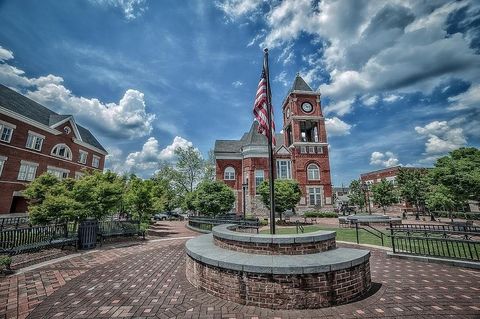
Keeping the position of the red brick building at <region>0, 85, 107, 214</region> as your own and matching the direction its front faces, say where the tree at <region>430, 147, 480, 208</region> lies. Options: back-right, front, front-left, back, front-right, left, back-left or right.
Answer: front

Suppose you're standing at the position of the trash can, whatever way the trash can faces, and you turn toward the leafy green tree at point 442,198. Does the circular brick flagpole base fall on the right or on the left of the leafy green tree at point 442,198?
right

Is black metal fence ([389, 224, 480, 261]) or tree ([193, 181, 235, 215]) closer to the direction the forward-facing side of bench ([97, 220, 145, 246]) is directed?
the black metal fence

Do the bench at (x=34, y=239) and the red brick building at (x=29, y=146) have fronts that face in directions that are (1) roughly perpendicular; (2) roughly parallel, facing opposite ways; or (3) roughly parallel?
roughly parallel

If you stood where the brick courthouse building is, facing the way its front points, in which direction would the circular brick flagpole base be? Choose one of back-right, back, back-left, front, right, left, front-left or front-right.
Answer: front

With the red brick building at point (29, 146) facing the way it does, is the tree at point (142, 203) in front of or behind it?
in front

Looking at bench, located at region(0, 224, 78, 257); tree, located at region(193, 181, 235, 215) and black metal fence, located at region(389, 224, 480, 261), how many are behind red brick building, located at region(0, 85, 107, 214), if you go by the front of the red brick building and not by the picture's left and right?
0

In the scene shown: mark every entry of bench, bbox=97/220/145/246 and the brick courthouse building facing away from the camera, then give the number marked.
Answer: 0

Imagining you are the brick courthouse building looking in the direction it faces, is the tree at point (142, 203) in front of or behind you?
in front

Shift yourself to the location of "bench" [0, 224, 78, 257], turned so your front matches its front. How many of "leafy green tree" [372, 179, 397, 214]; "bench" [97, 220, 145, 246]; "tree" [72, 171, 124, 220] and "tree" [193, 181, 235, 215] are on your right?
0

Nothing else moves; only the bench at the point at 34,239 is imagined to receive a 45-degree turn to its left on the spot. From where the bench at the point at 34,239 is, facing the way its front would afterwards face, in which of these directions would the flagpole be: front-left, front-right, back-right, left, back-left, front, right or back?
front-right

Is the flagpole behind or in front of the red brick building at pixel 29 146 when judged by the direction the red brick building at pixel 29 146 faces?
in front

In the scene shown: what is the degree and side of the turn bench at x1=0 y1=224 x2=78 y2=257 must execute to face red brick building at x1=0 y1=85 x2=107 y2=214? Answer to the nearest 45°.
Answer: approximately 135° to its left

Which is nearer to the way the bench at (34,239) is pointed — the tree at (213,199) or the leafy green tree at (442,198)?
the leafy green tree

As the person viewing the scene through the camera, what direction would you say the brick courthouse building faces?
facing the viewer

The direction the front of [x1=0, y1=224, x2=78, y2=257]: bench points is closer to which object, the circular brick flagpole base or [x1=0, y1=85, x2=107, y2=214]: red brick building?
the circular brick flagpole base

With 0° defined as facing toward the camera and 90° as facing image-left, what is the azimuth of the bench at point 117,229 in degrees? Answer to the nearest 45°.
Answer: approximately 315°

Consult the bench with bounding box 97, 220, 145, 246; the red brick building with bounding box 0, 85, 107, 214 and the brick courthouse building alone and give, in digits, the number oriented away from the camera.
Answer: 0

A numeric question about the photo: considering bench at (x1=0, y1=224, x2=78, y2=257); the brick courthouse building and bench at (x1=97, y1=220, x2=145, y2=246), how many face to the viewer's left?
0

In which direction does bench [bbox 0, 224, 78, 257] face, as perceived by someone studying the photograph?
facing the viewer and to the right of the viewer

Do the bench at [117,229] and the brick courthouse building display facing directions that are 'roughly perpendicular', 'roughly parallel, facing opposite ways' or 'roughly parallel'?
roughly perpendicular
